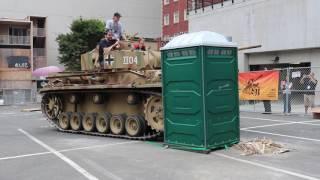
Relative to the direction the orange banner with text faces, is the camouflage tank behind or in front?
in front

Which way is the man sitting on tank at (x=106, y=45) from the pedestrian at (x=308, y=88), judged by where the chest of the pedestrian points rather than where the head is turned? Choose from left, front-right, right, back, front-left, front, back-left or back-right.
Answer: front-right

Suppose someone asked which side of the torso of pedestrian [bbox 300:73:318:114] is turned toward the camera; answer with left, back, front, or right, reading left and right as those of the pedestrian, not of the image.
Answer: front

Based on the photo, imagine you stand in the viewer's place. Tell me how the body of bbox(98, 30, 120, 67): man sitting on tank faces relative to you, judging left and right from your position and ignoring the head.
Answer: facing the viewer and to the right of the viewer

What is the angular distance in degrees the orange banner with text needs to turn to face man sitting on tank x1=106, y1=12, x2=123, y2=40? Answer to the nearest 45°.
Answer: approximately 45° to its right

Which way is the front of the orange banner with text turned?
toward the camera

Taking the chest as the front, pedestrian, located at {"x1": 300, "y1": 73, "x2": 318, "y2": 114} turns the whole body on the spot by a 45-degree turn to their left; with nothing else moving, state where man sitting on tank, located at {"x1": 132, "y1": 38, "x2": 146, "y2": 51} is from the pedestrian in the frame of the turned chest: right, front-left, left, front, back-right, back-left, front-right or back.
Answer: right
